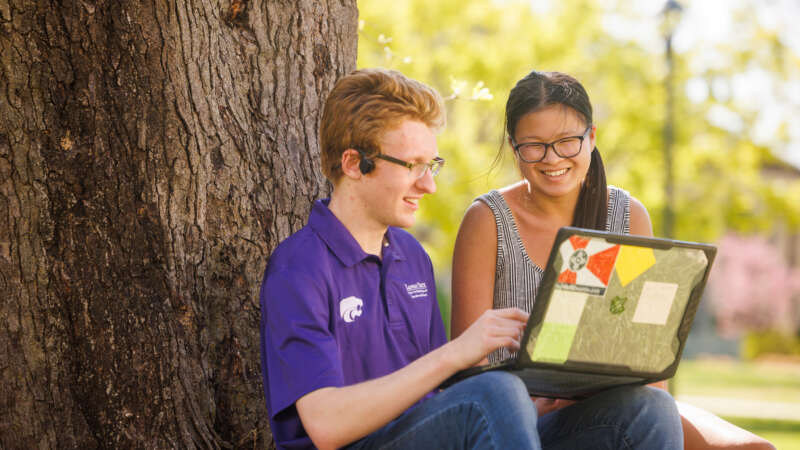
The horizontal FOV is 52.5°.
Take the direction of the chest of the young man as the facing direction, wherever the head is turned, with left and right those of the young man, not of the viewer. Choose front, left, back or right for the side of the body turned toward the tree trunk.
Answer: back

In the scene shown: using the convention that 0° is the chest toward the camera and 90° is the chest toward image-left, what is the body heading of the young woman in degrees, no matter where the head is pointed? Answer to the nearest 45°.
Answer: approximately 0°

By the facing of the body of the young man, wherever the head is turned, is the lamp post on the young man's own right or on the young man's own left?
on the young man's own left

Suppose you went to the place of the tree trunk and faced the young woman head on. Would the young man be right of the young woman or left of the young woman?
right

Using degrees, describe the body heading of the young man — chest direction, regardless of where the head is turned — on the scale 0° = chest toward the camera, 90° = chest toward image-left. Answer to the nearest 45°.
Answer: approximately 315°

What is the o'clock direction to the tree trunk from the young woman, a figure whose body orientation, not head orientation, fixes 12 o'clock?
The tree trunk is roughly at 2 o'clock from the young woman.

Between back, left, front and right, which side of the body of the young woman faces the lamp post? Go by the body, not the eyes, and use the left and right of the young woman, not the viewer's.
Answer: back

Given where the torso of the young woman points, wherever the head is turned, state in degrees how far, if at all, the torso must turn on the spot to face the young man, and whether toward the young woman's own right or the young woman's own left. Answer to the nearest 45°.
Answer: approximately 45° to the young woman's own right

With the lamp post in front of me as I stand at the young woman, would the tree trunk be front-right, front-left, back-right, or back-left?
back-left

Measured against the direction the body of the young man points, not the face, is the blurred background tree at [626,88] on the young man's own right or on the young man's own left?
on the young man's own left

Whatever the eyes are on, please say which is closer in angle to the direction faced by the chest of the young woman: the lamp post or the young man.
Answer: the young man
